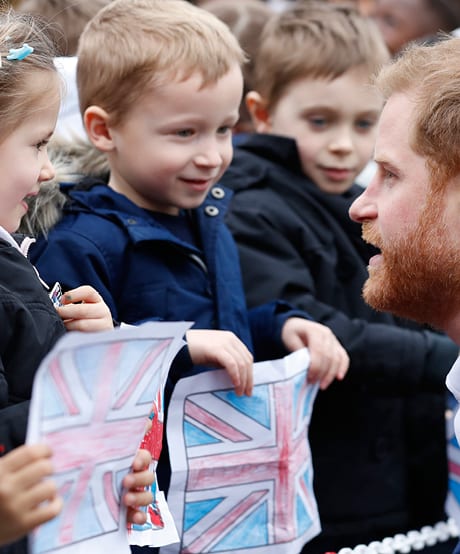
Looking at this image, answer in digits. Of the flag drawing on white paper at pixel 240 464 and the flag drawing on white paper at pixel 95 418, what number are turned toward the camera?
2

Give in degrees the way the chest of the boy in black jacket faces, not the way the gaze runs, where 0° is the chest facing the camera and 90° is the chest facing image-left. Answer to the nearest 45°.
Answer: approximately 315°

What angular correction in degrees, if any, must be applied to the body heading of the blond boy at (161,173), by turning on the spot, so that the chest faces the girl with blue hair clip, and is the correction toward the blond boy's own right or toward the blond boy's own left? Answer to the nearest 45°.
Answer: approximately 45° to the blond boy's own right

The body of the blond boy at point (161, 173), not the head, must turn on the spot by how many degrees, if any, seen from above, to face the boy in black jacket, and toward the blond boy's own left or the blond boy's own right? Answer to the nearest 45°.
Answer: approximately 90° to the blond boy's own left

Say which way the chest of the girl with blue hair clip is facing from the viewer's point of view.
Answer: to the viewer's right

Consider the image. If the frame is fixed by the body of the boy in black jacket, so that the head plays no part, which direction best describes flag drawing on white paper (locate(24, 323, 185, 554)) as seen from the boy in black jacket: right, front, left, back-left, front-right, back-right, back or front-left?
front-right

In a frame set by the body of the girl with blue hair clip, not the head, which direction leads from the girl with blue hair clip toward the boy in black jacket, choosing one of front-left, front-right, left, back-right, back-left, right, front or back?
front-left

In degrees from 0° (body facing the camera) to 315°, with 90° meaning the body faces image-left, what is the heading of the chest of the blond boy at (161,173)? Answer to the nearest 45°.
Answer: approximately 315°

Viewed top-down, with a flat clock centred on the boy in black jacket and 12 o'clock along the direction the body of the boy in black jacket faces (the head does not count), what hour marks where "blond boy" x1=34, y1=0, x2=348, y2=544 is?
The blond boy is roughly at 3 o'clock from the boy in black jacket.

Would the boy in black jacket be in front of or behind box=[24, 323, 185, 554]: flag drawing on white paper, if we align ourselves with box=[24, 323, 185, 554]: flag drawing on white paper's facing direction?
behind

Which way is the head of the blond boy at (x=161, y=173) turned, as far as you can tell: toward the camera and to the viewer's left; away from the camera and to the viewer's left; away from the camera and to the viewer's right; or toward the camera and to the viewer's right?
toward the camera and to the viewer's right
